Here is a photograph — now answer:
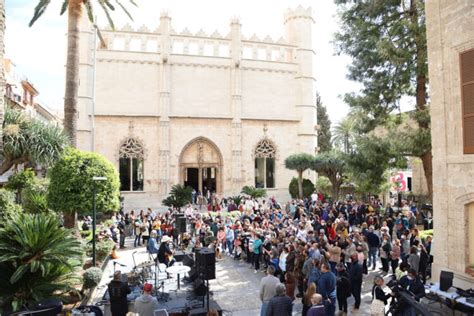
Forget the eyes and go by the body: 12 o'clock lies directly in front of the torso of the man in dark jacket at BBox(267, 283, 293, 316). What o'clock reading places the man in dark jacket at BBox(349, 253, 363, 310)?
the man in dark jacket at BBox(349, 253, 363, 310) is roughly at 1 o'clock from the man in dark jacket at BBox(267, 283, 293, 316).

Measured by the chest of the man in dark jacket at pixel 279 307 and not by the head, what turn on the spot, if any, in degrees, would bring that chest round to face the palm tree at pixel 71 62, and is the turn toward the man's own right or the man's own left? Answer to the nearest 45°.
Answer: approximately 45° to the man's own left

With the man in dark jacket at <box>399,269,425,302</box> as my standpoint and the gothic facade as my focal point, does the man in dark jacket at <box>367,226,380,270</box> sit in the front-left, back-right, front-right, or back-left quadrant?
front-right

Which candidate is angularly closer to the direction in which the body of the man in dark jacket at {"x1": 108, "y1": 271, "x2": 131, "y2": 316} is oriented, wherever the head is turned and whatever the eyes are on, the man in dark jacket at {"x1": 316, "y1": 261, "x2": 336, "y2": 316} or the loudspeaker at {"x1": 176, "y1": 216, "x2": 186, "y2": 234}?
the loudspeaker

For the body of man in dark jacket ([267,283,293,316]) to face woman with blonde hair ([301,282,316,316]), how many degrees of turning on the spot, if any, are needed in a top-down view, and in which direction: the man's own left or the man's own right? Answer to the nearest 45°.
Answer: approximately 45° to the man's own right

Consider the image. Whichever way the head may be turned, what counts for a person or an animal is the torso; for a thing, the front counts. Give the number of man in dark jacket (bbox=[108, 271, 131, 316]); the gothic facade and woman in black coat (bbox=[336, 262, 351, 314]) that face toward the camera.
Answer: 1

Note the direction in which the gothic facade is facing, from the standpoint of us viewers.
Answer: facing the viewer

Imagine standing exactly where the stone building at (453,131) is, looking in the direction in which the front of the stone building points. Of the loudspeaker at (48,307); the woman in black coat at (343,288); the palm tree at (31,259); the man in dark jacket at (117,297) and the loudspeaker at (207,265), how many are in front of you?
5

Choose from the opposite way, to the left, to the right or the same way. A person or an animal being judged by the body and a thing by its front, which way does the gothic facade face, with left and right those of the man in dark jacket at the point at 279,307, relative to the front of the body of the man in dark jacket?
the opposite way
